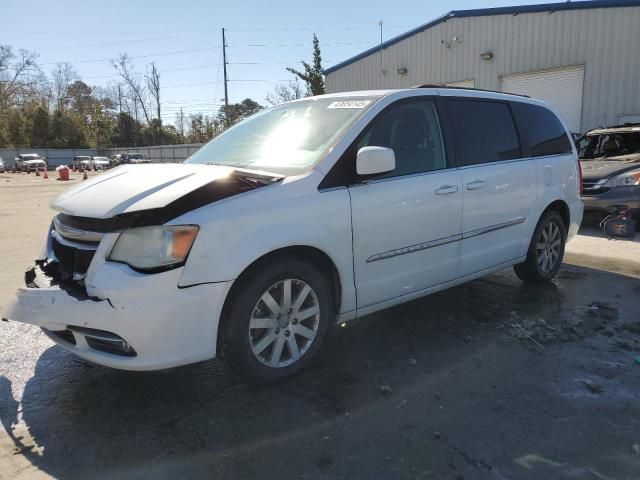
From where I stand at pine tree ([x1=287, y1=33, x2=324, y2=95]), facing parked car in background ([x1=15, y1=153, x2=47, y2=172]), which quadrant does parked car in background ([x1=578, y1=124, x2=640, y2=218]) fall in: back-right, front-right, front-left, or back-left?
back-left

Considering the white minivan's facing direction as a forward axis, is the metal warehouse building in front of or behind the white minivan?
behind

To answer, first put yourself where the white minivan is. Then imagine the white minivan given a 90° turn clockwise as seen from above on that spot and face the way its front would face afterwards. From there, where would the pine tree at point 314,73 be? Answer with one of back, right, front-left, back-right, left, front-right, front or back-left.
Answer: front-right

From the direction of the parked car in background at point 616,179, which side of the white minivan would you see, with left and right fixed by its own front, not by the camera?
back

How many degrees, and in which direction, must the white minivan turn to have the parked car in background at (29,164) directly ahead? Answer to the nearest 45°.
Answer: approximately 90° to its right

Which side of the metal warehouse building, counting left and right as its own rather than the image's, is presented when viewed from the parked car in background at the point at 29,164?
right

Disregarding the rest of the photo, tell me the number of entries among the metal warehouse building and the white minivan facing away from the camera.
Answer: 0

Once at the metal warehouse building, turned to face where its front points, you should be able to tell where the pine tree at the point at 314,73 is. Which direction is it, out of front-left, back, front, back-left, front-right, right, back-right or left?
right

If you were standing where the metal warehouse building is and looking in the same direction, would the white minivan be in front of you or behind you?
in front

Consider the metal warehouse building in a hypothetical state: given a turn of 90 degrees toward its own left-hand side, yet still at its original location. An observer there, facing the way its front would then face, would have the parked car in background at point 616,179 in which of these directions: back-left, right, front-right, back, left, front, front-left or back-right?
front-right

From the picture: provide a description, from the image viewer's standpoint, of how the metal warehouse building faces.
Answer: facing the viewer and to the left of the viewer
